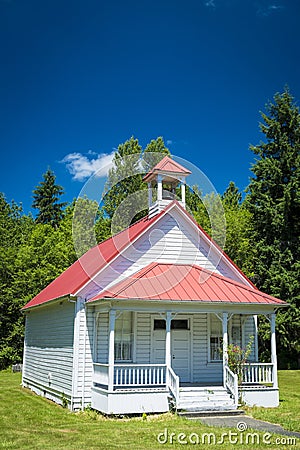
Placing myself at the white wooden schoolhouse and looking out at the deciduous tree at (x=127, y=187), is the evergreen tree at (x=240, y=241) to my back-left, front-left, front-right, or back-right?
front-right

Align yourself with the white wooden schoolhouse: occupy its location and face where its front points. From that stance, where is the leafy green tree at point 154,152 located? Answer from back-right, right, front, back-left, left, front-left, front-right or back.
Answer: back-left

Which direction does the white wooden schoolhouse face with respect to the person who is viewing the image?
facing the viewer and to the right of the viewer

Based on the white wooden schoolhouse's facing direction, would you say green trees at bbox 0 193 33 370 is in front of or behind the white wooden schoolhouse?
behind

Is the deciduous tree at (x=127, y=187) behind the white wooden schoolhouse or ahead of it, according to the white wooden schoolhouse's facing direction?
behind

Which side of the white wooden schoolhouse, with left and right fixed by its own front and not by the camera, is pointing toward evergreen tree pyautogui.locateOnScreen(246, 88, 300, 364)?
left
